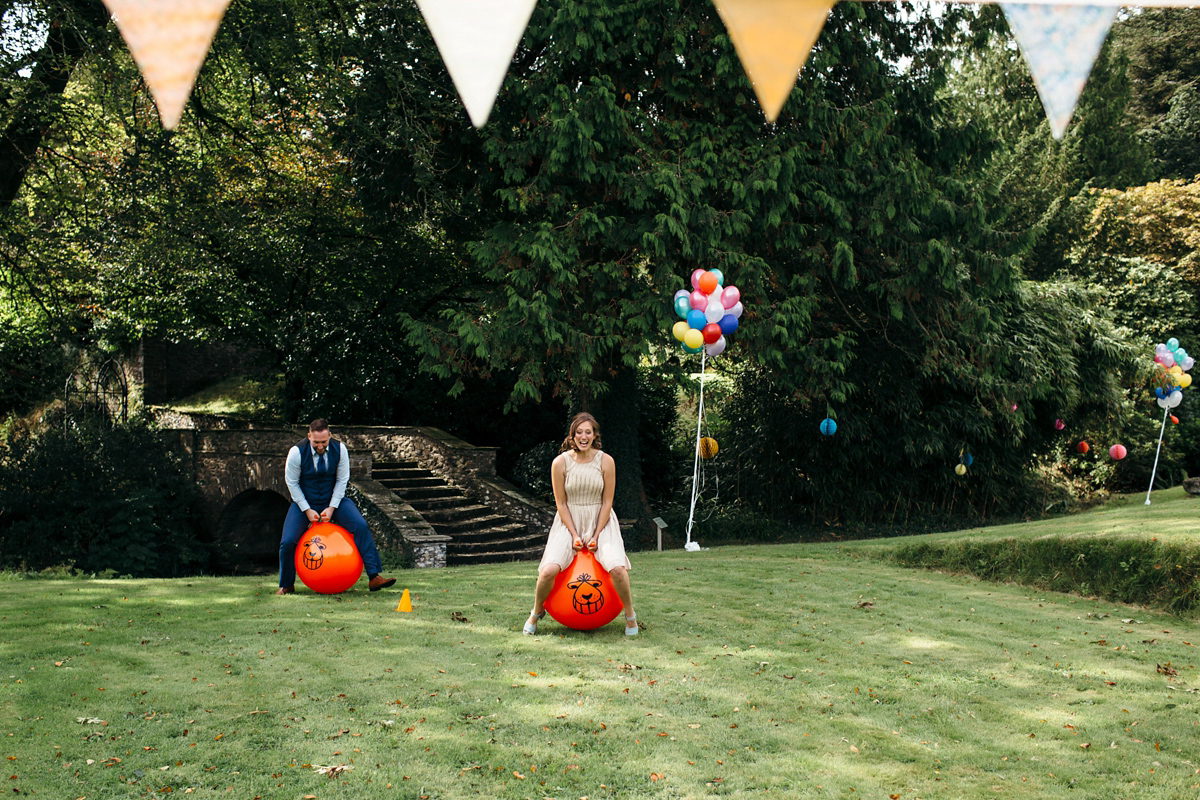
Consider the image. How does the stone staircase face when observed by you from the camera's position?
facing the viewer and to the right of the viewer

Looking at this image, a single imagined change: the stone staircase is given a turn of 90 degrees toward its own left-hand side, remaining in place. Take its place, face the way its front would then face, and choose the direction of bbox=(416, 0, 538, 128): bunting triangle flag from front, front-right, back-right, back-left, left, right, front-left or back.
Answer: back-right

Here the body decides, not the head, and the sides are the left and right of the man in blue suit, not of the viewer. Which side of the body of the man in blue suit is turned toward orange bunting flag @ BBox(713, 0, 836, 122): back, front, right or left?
front

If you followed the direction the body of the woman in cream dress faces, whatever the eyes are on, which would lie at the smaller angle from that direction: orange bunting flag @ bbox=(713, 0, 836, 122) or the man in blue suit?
the orange bunting flag

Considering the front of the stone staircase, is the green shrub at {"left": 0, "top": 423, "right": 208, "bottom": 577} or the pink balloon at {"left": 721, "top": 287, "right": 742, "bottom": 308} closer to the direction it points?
the pink balloon

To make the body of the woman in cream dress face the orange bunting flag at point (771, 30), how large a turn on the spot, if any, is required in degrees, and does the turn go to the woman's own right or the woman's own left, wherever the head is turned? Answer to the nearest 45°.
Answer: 0° — they already face it

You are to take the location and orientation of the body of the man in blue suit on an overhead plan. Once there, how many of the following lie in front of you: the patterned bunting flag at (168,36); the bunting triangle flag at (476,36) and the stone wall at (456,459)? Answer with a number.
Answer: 2

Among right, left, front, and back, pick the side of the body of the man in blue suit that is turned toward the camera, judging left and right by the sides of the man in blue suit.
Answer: front

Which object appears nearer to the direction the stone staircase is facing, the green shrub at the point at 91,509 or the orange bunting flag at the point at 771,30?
the orange bunting flag

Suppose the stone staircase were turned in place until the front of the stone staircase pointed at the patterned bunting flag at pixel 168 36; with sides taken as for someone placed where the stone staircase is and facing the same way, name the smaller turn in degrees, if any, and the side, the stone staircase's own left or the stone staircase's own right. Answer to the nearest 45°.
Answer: approximately 45° to the stone staircase's own right

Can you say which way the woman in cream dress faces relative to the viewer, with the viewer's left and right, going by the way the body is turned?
facing the viewer

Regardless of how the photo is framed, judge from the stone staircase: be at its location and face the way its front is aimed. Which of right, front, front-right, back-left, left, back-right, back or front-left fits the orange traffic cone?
front-right
